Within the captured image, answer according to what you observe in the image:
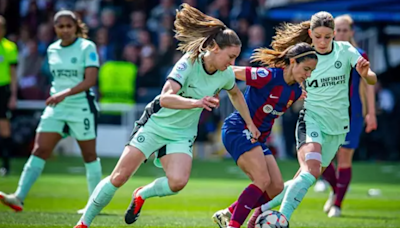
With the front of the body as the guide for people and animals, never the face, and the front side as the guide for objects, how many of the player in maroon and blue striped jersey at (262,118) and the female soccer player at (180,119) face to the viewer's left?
0

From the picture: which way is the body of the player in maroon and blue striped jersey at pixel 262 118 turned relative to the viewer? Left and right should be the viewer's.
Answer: facing the viewer and to the right of the viewer

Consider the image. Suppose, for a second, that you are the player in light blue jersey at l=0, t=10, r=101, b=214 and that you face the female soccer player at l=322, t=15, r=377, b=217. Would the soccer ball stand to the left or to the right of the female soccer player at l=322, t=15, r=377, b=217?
right

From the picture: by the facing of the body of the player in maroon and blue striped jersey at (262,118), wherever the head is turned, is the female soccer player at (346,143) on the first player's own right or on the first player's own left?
on the first player's own left

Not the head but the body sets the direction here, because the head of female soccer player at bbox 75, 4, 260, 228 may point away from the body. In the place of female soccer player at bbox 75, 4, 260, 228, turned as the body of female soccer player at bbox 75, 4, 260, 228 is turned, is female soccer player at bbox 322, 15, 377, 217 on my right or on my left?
on my left

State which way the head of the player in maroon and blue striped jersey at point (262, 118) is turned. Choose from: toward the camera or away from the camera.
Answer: toward the camera

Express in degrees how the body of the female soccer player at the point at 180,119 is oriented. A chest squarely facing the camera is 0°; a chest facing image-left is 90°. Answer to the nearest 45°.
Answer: approximately 315°

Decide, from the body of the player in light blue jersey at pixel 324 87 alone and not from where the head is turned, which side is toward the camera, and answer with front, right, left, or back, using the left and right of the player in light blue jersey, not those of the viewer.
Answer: front

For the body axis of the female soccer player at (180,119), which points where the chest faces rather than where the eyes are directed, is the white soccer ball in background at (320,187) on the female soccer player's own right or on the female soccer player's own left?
on the female soccer player's own left
